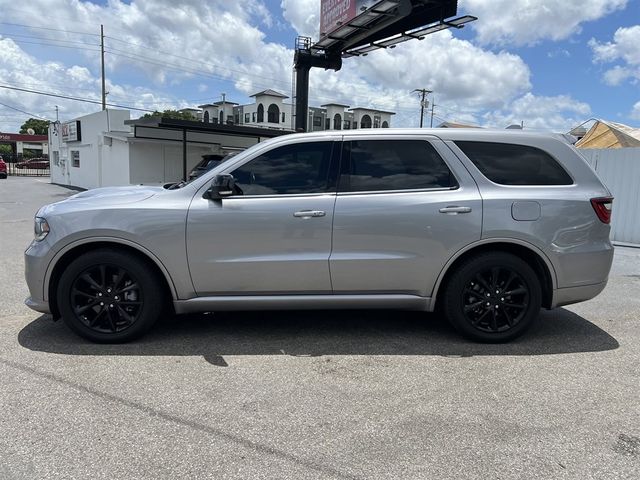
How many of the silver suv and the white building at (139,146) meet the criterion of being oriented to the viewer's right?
0

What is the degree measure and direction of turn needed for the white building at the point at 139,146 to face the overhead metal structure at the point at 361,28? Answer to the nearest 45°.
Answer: approximately 135° to its left

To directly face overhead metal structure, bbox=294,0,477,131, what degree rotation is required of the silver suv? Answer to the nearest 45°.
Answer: approximately 90° to its right

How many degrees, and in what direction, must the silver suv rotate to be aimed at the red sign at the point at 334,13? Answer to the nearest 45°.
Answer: approximately 90° to its right

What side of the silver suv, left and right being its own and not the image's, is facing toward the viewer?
left

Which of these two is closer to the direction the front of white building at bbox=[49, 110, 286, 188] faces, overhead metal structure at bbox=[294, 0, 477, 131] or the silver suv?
the silver suv

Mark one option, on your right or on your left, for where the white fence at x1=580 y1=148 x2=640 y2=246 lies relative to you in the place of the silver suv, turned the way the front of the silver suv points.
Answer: on your right

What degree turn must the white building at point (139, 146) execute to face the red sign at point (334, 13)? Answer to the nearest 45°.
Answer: approximately 135° to its left

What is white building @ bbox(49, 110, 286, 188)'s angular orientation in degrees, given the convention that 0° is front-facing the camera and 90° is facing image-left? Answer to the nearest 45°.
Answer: approximately 45°

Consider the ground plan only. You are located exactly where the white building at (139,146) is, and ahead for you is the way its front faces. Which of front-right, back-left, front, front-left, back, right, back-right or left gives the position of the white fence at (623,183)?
left
